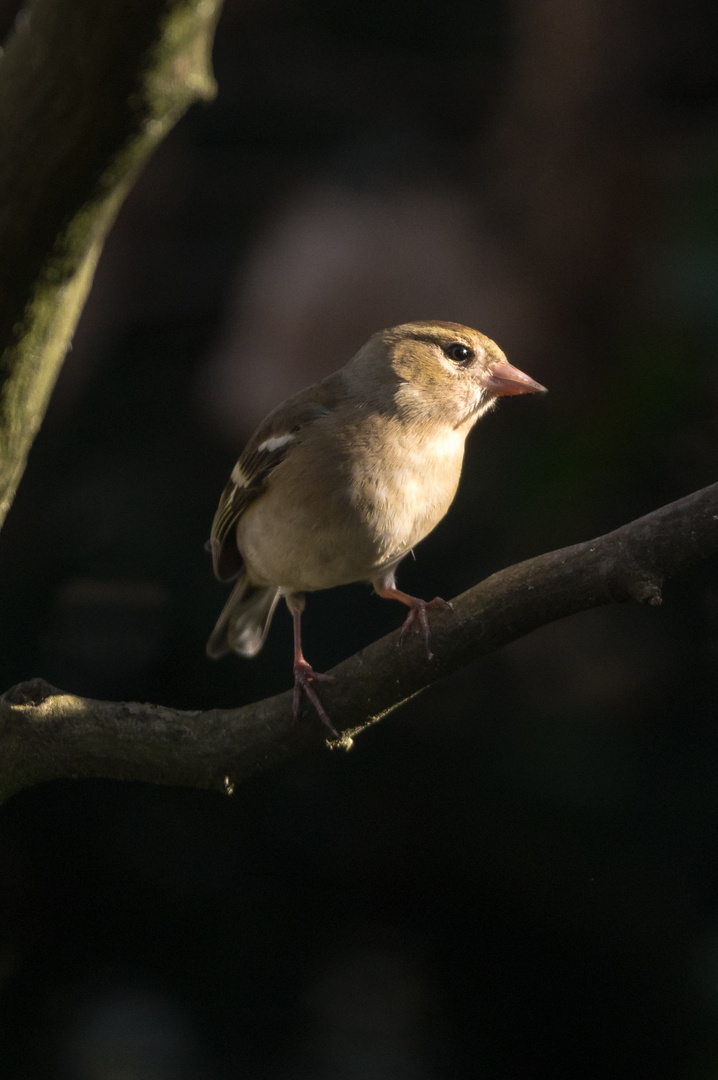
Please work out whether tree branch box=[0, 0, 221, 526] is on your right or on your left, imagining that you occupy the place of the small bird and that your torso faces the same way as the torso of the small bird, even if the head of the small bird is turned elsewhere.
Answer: on your right

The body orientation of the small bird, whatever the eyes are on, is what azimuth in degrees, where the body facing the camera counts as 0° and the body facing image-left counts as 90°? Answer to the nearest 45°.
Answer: approximately 315°
